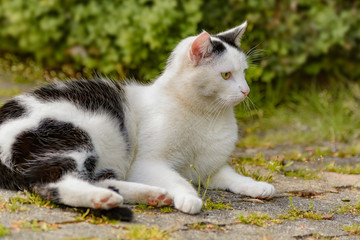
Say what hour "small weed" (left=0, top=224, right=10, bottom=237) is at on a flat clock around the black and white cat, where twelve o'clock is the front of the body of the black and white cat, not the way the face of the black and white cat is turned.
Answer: The small weed is roughly at 4 o'clock from the black and white cat.

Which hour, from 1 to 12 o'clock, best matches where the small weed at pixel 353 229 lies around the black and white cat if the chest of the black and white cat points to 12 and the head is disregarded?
The small weed is roughly at 1 o'clock from the black and white cat.

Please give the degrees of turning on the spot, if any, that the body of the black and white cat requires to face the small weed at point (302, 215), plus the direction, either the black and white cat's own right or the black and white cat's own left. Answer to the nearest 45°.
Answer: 0° — it already faces it

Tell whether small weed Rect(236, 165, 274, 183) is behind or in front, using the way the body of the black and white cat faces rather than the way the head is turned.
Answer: in front

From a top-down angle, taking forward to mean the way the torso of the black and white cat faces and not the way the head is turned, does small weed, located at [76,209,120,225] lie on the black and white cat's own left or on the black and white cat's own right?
on the black and white cat's own right

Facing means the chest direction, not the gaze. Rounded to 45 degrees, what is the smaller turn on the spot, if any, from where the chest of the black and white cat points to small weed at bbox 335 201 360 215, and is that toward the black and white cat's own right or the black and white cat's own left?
0° — it already faces it

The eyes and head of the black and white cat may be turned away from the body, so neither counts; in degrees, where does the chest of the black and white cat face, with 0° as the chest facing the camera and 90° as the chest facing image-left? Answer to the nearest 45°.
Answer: approximately 270°

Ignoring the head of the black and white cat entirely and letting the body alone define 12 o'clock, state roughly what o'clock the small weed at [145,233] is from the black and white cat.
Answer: The small weed is roughly at 3 o'clock from the black and white cat.
